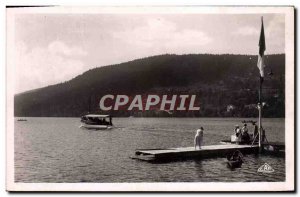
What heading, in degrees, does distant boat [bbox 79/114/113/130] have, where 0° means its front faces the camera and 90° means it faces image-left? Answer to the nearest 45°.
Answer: approximately 90°
